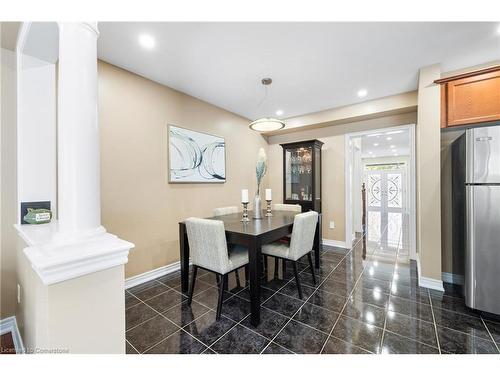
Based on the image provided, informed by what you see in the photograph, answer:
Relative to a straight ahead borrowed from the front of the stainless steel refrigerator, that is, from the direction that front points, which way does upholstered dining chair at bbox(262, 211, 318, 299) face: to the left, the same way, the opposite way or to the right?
to the right

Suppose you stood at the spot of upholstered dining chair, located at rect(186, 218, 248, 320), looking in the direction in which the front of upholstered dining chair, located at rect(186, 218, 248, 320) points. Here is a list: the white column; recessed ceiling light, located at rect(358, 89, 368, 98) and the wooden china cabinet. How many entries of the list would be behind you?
1

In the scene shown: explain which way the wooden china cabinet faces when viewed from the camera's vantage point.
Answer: facing the viewer and to the left of the viewer

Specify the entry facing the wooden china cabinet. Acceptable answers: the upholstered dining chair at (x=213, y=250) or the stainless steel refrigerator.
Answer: the upholstered dining chair

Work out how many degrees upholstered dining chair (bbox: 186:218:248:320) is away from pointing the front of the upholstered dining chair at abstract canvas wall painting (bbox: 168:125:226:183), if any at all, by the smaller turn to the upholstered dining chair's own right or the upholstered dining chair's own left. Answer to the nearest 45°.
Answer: approximately 45° to the upholstered dining chair's own left

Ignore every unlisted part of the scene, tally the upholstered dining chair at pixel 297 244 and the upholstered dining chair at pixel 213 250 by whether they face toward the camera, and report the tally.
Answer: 0

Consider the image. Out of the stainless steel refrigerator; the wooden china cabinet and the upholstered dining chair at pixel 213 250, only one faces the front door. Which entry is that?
the upholstered dining chair

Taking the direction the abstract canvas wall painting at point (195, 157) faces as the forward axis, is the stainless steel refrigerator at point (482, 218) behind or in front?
in front

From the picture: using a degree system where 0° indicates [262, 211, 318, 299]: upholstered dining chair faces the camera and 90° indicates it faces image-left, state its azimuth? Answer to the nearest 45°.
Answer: approximately 135°

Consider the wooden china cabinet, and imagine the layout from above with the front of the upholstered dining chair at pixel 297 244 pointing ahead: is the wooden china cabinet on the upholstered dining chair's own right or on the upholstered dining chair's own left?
on the upholstered dining chair's own right

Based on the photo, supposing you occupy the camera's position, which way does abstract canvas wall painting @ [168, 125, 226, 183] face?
facing the viewer and to the right of the viewer

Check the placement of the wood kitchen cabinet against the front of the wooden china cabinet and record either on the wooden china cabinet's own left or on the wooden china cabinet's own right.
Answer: on the wooden china cabinet's own left

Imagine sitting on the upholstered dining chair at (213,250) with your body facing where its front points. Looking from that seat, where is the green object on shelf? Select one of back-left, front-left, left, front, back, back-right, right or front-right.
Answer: back-left

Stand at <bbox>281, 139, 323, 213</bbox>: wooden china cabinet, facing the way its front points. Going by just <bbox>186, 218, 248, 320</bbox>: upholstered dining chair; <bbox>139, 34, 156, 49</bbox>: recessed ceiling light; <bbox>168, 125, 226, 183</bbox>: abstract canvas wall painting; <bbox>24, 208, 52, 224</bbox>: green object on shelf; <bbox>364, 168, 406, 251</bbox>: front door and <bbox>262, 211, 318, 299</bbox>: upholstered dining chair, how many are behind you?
1

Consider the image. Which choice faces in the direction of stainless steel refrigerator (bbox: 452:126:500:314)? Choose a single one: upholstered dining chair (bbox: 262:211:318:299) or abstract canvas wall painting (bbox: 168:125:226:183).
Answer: the abstract canvas wall painting

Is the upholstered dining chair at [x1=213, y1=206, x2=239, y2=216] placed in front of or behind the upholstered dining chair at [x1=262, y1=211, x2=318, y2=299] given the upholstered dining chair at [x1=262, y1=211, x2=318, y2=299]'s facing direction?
in front

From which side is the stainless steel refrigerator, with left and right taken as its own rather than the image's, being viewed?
front

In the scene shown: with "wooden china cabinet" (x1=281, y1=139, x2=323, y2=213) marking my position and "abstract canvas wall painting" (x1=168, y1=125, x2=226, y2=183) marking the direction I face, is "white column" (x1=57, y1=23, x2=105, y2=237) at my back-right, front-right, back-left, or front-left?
front-left

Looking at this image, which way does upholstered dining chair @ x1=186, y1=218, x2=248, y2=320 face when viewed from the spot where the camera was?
facing away from the viewer and to the right of the viewer
